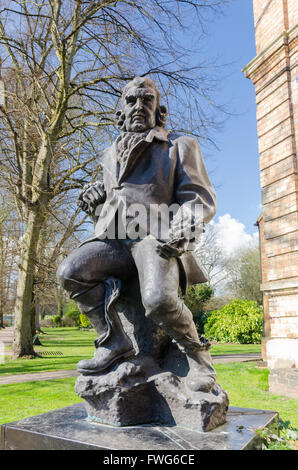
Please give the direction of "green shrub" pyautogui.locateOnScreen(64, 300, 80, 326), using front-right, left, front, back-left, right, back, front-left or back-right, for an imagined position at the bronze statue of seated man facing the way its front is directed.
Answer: back-right

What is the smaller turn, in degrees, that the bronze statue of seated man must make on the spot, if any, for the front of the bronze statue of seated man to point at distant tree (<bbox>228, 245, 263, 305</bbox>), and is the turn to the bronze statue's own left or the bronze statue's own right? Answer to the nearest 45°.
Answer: approximately 135° to the bronze statue's own right

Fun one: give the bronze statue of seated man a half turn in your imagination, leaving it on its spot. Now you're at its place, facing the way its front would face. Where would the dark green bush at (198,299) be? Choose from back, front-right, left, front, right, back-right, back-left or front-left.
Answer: front-left

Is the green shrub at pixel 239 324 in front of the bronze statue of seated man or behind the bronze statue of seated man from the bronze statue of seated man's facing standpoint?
behind

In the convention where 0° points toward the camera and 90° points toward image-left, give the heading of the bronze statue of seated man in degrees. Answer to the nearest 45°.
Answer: approximately 45°
